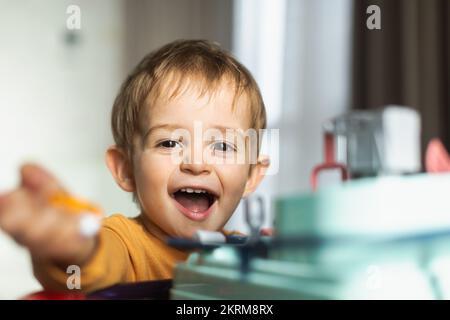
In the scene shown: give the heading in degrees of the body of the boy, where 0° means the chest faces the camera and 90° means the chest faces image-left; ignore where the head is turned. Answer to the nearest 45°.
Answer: approximately 0°
